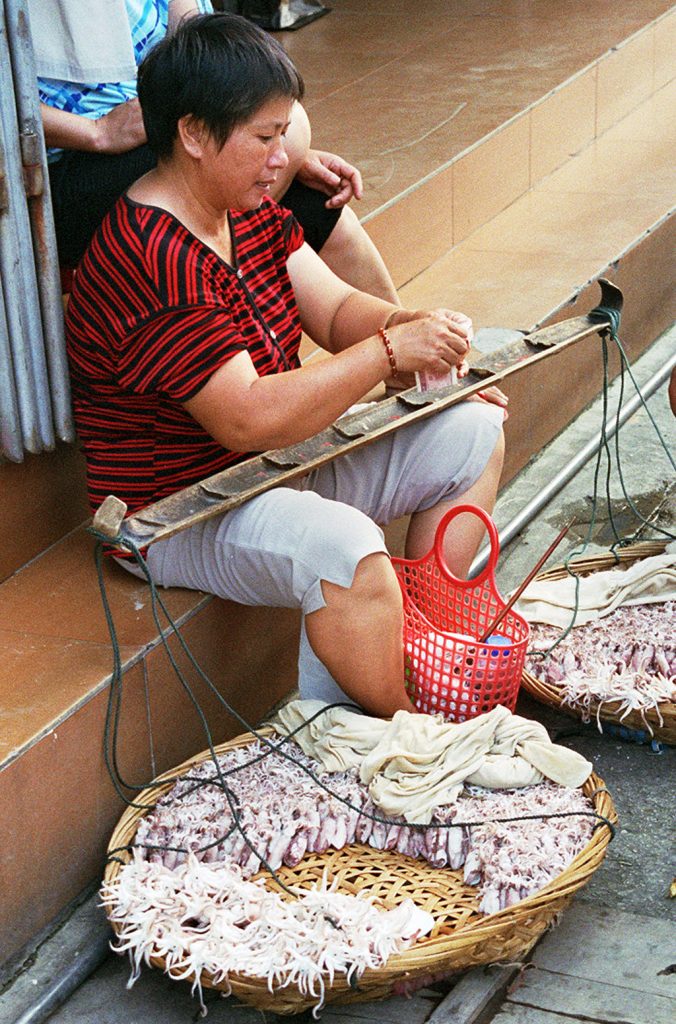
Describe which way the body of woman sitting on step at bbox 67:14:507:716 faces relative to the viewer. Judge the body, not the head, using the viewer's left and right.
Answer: facing the viewer and to the right of the viewer

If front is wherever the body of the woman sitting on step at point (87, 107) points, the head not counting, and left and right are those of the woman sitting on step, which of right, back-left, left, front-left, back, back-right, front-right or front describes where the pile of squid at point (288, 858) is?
front-right

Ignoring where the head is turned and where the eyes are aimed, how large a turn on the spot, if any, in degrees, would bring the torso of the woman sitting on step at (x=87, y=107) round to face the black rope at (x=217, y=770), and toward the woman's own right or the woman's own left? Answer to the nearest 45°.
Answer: approximately 45° to the woman's own right

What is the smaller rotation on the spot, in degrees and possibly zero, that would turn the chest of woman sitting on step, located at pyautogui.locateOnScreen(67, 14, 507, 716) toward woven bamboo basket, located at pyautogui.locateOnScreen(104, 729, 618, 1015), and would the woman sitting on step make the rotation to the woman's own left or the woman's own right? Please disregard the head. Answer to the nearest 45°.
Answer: approximately 45° to the woman's own right

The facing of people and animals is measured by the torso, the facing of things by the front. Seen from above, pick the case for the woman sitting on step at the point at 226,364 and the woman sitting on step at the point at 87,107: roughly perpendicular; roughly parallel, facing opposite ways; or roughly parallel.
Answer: roughly parallel

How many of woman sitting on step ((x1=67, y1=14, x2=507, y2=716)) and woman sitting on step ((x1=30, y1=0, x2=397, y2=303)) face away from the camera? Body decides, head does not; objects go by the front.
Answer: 0

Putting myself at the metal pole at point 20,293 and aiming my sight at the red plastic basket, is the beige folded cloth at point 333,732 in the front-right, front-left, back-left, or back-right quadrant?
front-right

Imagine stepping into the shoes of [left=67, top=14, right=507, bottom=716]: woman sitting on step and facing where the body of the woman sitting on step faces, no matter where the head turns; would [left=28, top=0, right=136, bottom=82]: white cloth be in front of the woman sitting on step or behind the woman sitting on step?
behind
